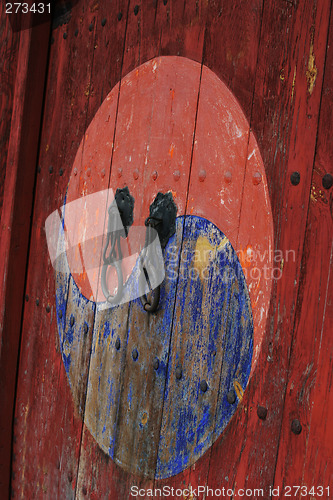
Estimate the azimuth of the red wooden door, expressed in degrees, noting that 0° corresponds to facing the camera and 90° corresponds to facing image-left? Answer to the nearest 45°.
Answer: approximately 0°
